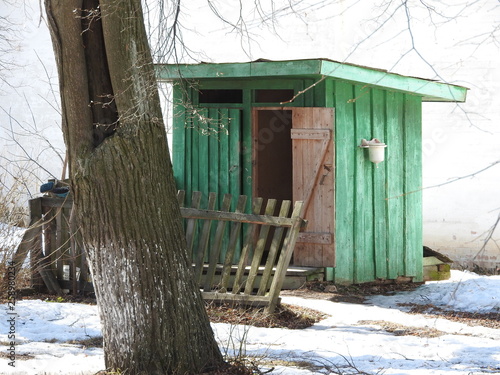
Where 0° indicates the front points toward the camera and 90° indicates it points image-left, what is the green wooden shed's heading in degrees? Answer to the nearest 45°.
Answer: approximately 45°

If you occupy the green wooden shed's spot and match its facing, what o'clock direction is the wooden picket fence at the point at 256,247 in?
The wooden picket fence is roughly at 11 o'clock from the green wooden shed.

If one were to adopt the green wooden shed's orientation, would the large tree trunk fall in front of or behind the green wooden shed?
in front
